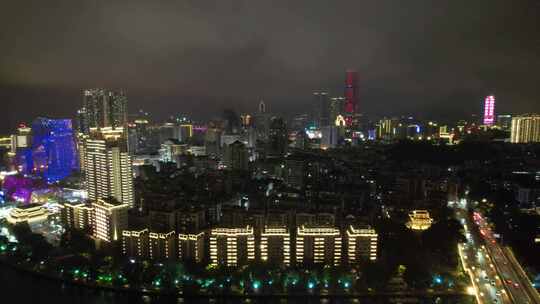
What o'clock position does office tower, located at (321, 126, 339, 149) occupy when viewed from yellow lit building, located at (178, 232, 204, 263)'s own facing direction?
The office tower is roughly at 7 o'clock from the yellow lit building.

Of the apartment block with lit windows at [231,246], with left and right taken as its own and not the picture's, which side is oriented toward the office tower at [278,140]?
back

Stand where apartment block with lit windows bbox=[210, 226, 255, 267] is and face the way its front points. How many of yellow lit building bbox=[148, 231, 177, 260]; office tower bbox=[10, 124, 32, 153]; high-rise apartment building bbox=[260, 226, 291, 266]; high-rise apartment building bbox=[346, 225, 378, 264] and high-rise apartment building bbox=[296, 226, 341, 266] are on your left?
3

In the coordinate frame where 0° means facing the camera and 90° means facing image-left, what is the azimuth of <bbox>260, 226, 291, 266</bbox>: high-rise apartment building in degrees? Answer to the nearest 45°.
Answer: approximately 0°

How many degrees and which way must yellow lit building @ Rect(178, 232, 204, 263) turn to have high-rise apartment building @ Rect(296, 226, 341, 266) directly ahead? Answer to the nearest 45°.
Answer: approximately 90° to its left

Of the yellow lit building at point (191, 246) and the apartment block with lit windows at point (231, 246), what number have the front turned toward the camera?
2

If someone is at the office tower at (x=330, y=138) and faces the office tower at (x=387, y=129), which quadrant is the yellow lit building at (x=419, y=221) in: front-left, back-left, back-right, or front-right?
back-right

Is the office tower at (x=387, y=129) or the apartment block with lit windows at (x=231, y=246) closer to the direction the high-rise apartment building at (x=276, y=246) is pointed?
the apartment block with lit windows

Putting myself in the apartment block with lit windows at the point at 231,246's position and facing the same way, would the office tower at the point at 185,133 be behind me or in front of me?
behind

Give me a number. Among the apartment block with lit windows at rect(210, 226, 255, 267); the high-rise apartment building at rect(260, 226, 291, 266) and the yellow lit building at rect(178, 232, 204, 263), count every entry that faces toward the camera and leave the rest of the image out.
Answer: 3

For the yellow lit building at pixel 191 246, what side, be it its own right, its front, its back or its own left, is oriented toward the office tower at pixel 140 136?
back

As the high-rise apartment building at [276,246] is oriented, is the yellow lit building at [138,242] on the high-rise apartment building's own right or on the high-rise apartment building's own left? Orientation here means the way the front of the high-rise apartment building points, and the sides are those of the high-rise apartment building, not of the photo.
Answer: on the high-rise apartment building's own right

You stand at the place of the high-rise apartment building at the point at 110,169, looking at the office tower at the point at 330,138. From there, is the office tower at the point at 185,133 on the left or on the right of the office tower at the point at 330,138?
left

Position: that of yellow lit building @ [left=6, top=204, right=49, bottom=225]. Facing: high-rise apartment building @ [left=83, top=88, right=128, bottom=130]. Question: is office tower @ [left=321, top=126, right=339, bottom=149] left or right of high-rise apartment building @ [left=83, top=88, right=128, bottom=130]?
right

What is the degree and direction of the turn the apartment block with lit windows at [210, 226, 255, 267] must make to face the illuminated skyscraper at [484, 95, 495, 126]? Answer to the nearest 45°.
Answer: approximately 135° to its left

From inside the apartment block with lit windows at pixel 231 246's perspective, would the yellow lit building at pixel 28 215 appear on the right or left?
on its right
